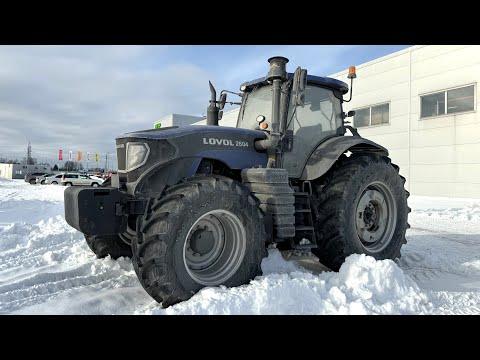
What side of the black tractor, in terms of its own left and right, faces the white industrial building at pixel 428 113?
back

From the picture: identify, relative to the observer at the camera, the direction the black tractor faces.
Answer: facing the viewer and to the left of the viewer
